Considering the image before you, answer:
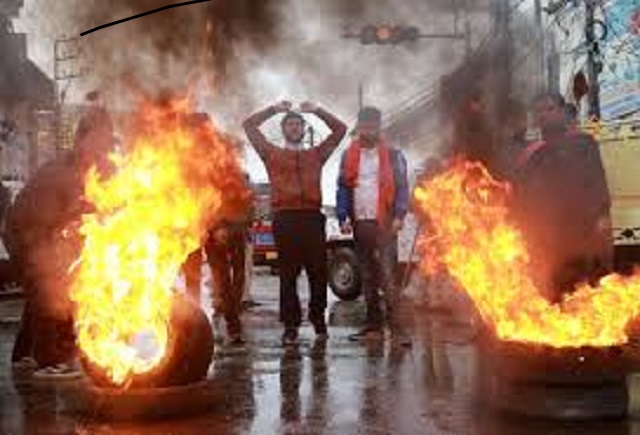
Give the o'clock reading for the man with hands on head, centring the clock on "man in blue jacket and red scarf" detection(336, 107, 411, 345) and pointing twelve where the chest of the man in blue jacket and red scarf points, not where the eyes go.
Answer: The man with hands on head is roughly at 2 o'clock from the man in blue jacket and red scarf.

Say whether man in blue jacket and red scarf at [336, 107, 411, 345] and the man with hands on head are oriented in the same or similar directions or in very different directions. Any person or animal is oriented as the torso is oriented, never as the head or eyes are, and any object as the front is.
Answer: same or similar directions

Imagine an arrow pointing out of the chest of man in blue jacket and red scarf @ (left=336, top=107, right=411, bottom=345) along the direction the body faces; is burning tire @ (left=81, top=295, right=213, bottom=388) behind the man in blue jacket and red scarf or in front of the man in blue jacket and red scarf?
in front

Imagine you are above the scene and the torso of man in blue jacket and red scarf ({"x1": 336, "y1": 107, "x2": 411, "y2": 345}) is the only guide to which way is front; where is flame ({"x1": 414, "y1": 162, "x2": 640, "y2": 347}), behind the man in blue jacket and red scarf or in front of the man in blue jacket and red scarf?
in front

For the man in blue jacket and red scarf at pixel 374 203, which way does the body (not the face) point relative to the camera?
toward the camera

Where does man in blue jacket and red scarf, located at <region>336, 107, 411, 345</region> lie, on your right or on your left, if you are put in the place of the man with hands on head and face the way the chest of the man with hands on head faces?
on your left

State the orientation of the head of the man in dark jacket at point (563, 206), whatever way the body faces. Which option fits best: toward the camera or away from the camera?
toward the camera

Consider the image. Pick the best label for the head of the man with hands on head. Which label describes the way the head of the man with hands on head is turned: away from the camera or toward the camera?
toward the camera

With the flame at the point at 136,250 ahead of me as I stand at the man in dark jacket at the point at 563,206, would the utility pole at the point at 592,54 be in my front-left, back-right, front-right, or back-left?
back-right

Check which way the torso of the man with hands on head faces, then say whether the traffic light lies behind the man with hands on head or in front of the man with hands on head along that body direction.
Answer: behind

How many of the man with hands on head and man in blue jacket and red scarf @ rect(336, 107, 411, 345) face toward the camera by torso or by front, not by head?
2

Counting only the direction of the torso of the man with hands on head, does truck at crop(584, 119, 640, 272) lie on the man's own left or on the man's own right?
on the man's own left

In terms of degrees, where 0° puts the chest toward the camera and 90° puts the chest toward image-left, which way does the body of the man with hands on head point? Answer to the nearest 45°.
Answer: approximately 0°
